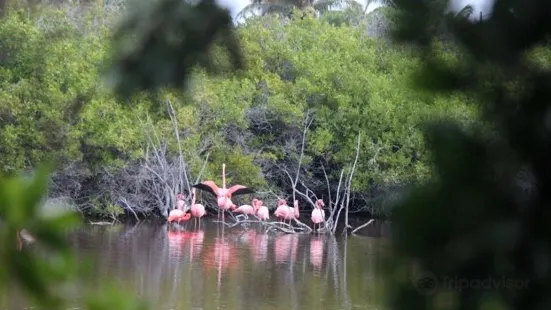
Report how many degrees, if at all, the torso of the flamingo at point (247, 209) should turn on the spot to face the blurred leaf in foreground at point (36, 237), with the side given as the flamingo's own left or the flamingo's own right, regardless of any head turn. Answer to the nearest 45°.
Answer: approximately 90° to the flamingo's own right

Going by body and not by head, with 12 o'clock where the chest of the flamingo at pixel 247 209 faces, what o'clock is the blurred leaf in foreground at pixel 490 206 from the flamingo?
The blurred leaf in foreground is roughly at 3 o'clock from the flamingo.

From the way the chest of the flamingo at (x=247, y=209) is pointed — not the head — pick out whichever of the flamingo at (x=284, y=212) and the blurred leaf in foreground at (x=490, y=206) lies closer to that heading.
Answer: the flamingo

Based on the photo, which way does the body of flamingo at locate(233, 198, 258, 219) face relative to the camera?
to the viewer's right

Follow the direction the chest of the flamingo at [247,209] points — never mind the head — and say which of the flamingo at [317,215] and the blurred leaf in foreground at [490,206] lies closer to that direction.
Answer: the flamingo

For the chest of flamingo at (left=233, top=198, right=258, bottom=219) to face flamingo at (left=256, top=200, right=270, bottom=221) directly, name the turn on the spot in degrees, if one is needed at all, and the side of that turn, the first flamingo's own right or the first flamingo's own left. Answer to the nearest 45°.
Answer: approximately 45° to the first flamingo's own right

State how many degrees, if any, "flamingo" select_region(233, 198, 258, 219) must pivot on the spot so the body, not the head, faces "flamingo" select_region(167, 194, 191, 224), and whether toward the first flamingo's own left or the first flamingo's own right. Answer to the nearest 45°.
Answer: approximately 135° to the first flamingo's own right
